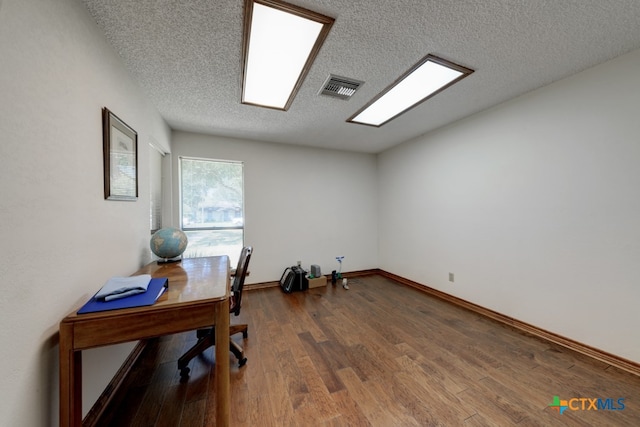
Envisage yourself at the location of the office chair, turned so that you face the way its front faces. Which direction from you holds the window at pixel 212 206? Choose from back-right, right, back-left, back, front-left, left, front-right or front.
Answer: right

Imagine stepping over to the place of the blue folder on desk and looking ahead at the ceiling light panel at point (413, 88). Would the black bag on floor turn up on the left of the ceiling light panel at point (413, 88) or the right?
left

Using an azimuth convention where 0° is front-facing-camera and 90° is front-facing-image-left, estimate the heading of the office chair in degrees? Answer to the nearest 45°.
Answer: approximately 90°

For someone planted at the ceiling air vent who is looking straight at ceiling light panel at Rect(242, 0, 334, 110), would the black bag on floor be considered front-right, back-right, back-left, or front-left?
back-right

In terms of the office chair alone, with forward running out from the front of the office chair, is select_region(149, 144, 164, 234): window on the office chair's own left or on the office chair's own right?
on the office chair's own right
